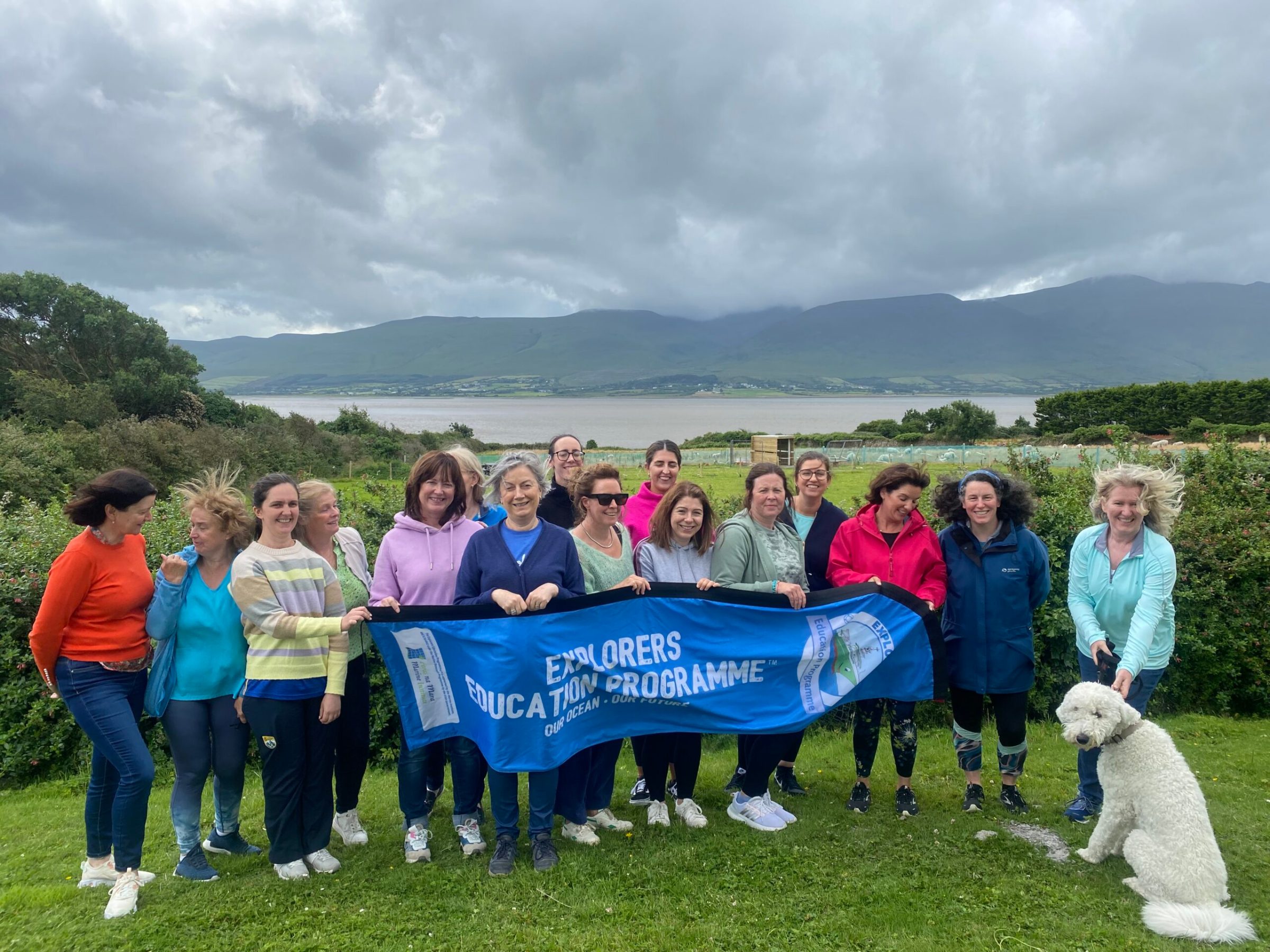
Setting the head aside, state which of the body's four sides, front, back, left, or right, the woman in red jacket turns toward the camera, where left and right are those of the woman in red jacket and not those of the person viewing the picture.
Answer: front

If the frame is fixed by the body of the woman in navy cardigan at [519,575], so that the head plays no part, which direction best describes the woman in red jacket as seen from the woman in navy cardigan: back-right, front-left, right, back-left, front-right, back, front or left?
left

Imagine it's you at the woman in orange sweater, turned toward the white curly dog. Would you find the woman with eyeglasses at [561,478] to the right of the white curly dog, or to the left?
left

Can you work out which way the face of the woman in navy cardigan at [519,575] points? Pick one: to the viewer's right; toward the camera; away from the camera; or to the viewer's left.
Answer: toward the camera

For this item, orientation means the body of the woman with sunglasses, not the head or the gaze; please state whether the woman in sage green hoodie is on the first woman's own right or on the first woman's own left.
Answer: on the first woman's own left

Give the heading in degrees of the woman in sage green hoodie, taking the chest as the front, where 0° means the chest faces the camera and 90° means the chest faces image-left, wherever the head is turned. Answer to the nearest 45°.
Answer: approximately 315°

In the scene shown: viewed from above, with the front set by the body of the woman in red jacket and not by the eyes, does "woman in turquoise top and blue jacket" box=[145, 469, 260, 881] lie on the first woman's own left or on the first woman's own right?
on the first woman's own right

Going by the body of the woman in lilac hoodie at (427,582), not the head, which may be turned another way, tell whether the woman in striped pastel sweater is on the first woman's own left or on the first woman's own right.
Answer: on the first woman's own right

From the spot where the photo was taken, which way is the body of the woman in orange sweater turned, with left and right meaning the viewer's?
facing the viewer and to the right of the viewer

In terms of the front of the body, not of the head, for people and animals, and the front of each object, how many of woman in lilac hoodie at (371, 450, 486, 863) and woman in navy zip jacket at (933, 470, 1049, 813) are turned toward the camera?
2

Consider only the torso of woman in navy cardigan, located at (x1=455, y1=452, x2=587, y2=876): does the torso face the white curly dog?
no

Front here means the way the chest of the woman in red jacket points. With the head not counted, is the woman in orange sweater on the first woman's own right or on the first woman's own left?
on the first woman's own right

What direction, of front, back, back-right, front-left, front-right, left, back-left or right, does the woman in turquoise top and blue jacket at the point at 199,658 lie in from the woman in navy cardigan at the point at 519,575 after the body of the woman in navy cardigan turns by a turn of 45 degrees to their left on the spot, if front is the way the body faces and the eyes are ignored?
back-right

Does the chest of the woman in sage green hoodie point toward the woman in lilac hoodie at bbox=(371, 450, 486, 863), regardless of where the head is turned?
no

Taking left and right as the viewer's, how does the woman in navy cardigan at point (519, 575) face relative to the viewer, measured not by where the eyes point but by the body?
facing the viewer

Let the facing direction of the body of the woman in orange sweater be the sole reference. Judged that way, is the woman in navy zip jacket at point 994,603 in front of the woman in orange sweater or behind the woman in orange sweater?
in front

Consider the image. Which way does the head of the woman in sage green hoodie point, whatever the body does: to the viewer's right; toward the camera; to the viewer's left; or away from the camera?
toward the camera

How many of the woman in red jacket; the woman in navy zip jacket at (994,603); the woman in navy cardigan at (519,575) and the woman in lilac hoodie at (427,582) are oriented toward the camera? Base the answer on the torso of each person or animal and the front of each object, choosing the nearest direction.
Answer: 4

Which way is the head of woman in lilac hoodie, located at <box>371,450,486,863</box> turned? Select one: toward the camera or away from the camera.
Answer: toward the camera

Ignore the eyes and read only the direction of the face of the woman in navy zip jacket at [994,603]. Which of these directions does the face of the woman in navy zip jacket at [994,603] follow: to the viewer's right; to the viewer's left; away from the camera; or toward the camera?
toward the camera

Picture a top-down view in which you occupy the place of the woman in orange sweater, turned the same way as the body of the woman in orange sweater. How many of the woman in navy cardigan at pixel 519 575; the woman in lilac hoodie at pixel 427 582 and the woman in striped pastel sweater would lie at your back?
0

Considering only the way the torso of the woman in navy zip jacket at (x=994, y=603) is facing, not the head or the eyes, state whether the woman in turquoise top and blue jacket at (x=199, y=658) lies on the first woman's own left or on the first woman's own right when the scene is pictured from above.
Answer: on the first woman's own right
